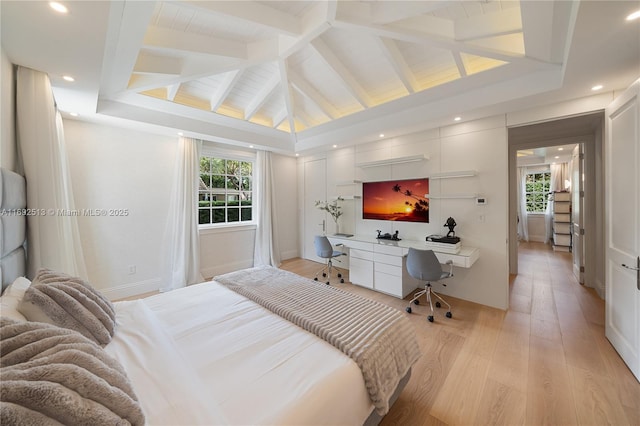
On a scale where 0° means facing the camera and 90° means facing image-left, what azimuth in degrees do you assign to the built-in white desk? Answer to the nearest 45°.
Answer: approximately 45°

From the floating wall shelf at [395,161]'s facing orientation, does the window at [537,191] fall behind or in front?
behind

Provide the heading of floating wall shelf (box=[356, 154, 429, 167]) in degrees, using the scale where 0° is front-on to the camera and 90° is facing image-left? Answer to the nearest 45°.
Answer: approximately 45°

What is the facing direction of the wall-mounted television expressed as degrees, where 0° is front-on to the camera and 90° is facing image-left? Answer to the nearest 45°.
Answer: approximately 45°

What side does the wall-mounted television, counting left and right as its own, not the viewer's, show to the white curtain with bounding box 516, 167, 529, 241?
back

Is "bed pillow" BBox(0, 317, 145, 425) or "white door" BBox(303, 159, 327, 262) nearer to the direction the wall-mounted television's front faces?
the bed pillow

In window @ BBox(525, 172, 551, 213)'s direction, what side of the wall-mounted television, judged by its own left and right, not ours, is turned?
back
